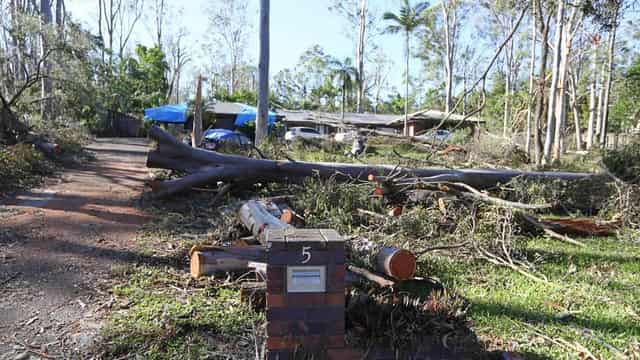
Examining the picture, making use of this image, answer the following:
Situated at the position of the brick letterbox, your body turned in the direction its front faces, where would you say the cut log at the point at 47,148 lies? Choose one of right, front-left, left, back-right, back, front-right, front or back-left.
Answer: back-right

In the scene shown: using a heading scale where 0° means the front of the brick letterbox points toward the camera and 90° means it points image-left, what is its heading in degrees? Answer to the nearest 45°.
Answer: approximately 0°

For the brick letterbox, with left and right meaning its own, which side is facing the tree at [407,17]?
back

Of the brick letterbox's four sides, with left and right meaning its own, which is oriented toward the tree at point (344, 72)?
back

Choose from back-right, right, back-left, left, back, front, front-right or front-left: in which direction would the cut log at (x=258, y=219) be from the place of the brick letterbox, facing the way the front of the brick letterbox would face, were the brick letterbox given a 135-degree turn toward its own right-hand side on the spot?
front-right

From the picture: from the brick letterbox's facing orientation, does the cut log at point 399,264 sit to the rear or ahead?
to the rear

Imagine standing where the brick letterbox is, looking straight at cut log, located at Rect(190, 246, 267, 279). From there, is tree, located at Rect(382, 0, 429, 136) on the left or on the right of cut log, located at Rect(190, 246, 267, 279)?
right

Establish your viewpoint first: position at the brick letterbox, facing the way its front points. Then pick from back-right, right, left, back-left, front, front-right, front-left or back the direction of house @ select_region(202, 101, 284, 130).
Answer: back

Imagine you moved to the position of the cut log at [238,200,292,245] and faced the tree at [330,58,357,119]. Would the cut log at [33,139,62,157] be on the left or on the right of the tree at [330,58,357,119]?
left

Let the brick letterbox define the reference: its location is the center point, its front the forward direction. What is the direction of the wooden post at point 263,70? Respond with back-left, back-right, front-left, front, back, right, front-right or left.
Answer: back

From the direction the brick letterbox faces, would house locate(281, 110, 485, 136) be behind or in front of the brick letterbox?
behind

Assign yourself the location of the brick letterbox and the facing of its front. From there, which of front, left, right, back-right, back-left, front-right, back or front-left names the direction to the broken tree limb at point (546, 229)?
back-left

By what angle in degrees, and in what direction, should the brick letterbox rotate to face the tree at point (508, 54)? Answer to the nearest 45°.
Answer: approximately 135° to its left

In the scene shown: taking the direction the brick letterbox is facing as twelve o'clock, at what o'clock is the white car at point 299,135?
The white car is roughly at 6 o'clock from the brick letterbox.

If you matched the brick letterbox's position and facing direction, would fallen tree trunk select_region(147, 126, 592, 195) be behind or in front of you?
behind

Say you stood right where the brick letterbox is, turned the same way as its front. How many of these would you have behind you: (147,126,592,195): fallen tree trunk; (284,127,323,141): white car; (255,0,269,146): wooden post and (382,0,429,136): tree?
4
